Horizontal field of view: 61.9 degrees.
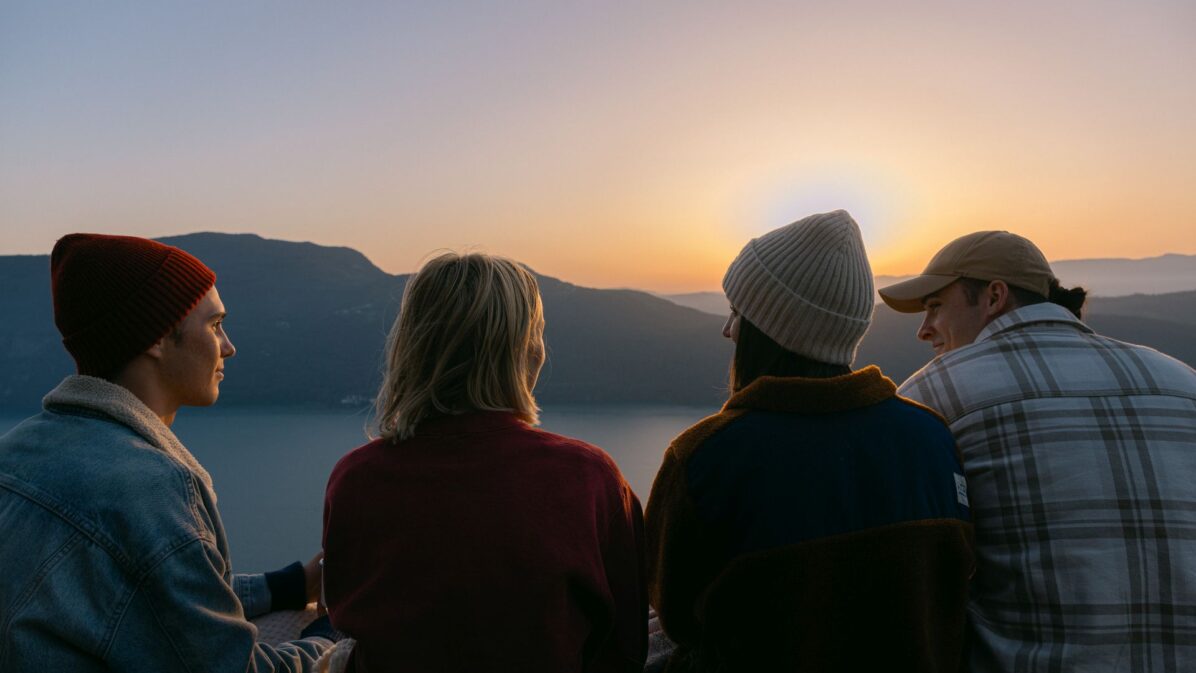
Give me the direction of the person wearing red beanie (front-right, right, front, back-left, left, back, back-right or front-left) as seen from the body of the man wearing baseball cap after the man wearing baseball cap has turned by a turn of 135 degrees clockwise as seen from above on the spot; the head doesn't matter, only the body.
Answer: back-right

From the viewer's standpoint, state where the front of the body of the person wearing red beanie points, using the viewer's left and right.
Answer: facing away from the viewer and to the right of the viewer

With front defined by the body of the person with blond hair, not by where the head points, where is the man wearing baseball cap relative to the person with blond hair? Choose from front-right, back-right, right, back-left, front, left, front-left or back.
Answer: right

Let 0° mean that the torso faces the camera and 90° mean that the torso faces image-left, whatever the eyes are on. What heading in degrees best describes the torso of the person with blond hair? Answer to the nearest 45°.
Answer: approximately 180°

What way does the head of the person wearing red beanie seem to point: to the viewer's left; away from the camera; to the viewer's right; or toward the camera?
to the viewer's right

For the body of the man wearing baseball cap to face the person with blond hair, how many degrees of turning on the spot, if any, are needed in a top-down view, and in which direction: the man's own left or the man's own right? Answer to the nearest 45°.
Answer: approximately 90° to the man's own left

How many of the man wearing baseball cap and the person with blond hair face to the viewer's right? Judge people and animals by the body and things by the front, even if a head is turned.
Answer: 0

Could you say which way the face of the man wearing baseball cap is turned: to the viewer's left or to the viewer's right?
to the viewer's left

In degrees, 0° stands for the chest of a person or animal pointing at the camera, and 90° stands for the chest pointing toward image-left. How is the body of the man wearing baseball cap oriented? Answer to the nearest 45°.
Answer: approximately 135°

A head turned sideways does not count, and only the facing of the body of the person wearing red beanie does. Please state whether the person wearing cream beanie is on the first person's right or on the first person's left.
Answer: on the first person's right
